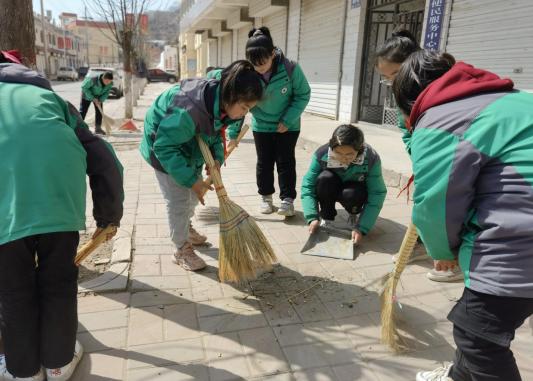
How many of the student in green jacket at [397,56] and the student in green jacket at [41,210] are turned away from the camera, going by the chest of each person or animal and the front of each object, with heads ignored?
1

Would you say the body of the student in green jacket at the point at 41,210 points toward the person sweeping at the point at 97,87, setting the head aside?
yes

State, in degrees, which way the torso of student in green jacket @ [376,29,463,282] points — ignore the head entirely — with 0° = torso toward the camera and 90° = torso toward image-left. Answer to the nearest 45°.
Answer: approximately 45°

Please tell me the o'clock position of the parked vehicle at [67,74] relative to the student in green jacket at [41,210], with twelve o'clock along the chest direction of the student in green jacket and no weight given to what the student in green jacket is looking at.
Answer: The parked vehicle is roughly at 12 o'clock from the student in green jacket.

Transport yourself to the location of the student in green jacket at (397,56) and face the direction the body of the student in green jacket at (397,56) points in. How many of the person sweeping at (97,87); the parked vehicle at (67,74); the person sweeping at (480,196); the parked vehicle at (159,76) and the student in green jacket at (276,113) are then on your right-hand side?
4

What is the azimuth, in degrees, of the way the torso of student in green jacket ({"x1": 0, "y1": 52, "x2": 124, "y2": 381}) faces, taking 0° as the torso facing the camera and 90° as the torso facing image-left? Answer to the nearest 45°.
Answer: approximately 180°

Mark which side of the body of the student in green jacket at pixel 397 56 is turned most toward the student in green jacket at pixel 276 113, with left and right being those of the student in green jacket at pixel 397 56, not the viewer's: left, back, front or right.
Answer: right

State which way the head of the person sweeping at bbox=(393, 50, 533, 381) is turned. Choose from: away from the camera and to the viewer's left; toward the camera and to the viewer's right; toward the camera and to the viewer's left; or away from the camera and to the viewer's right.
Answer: away from the camera and to the viewer's left

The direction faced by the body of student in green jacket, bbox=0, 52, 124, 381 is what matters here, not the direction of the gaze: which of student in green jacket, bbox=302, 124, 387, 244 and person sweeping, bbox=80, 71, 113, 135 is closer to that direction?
the person sweeping

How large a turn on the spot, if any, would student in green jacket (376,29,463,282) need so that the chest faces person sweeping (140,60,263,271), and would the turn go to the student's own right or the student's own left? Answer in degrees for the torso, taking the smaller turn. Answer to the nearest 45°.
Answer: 0° — they already face them

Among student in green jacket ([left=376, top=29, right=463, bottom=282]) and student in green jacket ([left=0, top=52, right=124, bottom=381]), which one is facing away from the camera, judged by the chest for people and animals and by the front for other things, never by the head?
student in green jacket ([left=0, top=52, right=124, bottom=381])

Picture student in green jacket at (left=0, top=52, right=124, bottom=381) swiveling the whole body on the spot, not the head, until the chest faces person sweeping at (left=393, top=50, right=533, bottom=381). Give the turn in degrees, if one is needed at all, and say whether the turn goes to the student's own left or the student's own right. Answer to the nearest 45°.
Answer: approximately 135° to the student's own right
